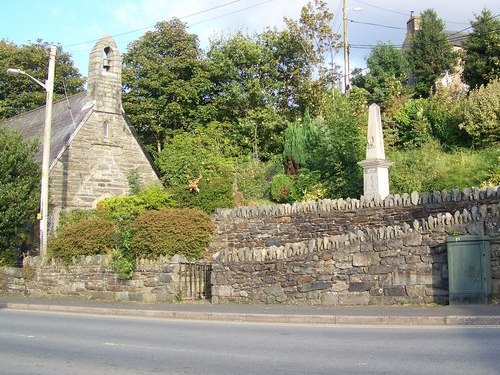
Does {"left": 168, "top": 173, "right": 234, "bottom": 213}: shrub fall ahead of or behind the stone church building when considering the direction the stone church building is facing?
ahead

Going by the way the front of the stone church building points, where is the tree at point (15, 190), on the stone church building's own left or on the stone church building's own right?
on the stone church building's own right

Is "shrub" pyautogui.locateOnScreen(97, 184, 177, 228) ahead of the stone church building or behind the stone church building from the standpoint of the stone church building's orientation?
ahead

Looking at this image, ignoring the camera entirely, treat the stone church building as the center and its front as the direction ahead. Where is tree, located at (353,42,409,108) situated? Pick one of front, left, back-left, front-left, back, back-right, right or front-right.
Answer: front-left

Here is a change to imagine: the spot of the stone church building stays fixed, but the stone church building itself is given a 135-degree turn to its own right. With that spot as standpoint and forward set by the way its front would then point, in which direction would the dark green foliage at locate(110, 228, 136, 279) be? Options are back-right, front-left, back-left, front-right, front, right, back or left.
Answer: left

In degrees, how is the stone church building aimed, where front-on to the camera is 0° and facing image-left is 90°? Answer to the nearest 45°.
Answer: approximately 315°

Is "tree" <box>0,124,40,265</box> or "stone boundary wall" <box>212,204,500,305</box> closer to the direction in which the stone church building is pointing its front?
the stone boundary wall

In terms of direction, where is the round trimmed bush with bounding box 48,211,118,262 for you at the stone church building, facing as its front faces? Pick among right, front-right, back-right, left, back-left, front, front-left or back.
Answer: front-right
